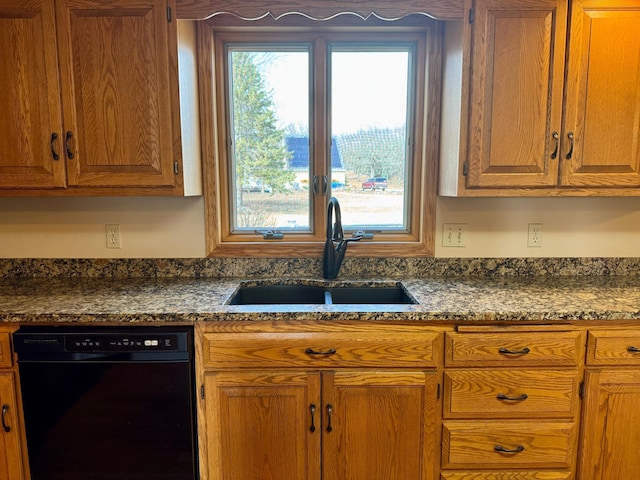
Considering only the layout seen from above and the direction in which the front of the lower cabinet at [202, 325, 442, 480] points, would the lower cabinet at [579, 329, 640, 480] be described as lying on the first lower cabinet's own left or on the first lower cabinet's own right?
on the first lower cabinet's own left

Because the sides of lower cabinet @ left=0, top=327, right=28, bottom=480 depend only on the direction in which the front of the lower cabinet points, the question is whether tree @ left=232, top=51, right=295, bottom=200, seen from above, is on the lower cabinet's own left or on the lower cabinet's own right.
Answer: on the lower cabinet's own left

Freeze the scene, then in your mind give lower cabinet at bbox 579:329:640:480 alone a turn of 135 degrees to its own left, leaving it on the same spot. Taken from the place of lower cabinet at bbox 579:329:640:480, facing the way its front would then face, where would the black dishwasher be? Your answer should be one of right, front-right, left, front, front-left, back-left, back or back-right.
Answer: back

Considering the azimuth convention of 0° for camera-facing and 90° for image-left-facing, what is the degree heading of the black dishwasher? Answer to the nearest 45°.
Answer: approximately 0°

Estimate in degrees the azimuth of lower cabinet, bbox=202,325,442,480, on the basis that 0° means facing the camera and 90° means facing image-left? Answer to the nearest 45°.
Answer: approximately 0°
